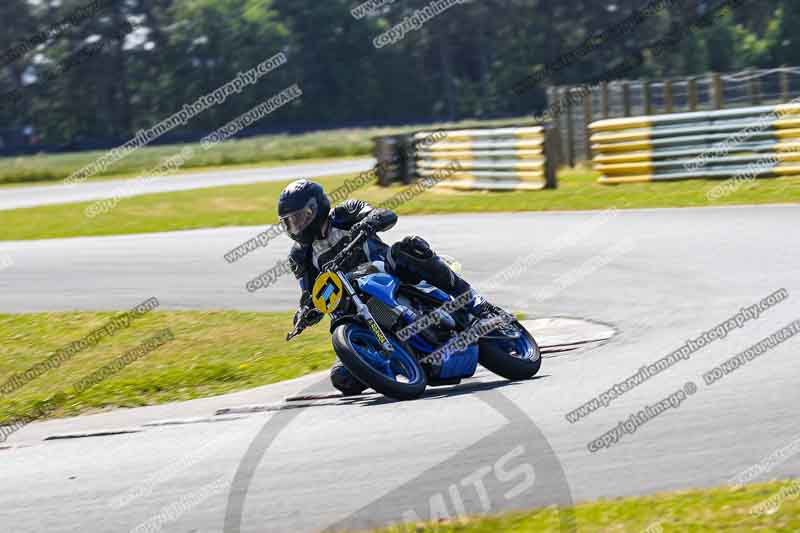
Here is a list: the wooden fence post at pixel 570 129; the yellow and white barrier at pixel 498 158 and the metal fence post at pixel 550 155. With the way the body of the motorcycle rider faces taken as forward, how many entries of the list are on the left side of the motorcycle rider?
0

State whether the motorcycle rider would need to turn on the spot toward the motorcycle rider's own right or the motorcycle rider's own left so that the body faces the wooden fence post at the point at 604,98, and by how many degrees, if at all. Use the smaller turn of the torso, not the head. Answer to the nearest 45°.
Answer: approximately 135° to the motorcycle rider's own right

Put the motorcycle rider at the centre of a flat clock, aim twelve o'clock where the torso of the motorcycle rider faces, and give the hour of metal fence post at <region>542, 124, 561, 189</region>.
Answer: The metal fence post is roughly at 5 o'clock from the motorcycle rider.

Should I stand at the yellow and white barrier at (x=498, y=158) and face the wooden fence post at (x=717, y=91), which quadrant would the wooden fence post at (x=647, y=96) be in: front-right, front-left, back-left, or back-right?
front-left

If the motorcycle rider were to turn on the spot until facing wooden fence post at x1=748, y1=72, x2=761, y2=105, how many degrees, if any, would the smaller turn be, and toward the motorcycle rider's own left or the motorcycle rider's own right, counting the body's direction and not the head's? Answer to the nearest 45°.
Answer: approximately 180°

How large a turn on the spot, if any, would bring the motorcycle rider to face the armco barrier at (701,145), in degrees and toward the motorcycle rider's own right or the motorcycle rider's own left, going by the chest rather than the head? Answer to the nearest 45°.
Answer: approximately 180°

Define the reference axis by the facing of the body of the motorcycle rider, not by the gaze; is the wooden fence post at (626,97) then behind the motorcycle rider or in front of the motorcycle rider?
behind

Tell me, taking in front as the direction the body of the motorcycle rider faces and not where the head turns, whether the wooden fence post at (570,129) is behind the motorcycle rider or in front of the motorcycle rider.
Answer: behind

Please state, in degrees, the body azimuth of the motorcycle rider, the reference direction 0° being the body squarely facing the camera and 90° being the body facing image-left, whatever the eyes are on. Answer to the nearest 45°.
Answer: approximately 45°

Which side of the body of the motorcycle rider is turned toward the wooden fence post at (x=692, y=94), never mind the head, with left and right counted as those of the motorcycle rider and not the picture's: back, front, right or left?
back

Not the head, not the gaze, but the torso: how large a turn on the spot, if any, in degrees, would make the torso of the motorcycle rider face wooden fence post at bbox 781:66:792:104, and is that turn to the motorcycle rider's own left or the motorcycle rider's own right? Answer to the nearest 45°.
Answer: approximately 180°
